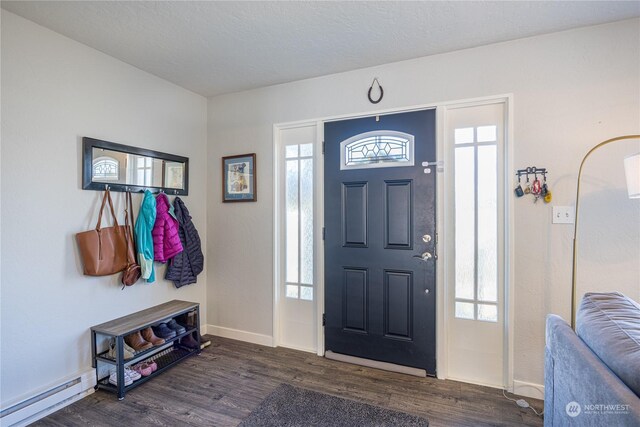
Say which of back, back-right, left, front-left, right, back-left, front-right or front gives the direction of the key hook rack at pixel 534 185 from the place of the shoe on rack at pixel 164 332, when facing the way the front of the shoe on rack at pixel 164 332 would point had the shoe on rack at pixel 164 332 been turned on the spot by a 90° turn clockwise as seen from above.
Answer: left

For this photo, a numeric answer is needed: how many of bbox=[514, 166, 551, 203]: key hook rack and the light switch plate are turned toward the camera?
2

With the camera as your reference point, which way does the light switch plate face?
facing the viewer

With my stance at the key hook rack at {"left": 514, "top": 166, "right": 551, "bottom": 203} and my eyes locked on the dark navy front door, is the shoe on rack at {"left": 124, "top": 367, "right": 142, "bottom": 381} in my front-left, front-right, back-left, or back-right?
front-left

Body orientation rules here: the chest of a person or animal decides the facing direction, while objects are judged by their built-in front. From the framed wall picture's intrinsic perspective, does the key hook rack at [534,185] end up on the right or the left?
on its left

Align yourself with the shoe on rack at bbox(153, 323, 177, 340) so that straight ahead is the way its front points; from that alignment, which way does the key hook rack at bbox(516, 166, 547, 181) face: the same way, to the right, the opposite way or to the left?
to the right

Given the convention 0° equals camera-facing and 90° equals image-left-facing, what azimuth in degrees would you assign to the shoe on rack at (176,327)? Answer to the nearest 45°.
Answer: approximately 315°

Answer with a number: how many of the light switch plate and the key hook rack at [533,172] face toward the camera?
2

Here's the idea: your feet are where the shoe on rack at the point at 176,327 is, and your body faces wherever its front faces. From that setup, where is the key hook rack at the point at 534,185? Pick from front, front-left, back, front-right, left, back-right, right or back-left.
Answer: front

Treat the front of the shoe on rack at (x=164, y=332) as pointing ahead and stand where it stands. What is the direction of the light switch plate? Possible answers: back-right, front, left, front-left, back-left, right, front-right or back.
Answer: front

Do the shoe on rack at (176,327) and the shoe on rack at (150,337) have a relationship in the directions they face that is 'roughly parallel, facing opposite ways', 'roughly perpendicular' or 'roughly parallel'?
roughly parallel

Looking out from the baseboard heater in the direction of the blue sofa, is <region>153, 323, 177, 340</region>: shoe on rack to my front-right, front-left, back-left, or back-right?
front-left

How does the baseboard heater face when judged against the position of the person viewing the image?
facing the viewer and to the right of the viewer

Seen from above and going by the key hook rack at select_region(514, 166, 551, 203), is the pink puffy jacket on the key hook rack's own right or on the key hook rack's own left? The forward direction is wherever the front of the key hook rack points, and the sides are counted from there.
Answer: on the key hook rack's own right

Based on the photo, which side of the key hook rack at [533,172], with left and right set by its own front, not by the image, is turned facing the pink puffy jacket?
right
